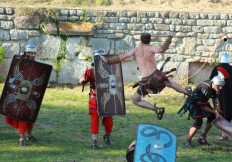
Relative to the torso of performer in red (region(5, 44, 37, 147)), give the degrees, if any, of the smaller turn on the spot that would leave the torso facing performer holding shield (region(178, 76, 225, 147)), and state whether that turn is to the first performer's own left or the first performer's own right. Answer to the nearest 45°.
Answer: approximately 45° to the first performer's own left

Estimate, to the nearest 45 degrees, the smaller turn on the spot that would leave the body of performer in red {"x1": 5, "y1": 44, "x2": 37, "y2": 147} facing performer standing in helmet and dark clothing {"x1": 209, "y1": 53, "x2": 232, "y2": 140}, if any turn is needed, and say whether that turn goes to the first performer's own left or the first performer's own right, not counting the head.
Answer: approximately 45° to the first performer's own left

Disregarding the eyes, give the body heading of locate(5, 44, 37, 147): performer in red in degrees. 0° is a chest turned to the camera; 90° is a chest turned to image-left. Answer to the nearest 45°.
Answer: approximately 315°

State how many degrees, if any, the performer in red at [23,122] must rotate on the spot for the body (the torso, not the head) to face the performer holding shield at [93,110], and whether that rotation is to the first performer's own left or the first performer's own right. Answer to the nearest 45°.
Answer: approximately 45° to the first performer's own left
